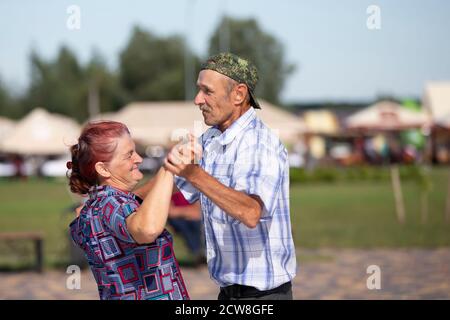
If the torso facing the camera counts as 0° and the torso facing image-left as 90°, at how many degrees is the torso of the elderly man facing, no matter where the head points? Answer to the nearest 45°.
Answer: approximately 90°

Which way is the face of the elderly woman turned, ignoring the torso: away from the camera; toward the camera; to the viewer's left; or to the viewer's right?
to the viewer's right

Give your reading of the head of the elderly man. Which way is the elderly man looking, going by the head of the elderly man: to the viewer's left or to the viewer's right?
to the viewer's left

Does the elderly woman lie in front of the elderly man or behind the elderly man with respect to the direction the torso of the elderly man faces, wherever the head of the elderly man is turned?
in front
